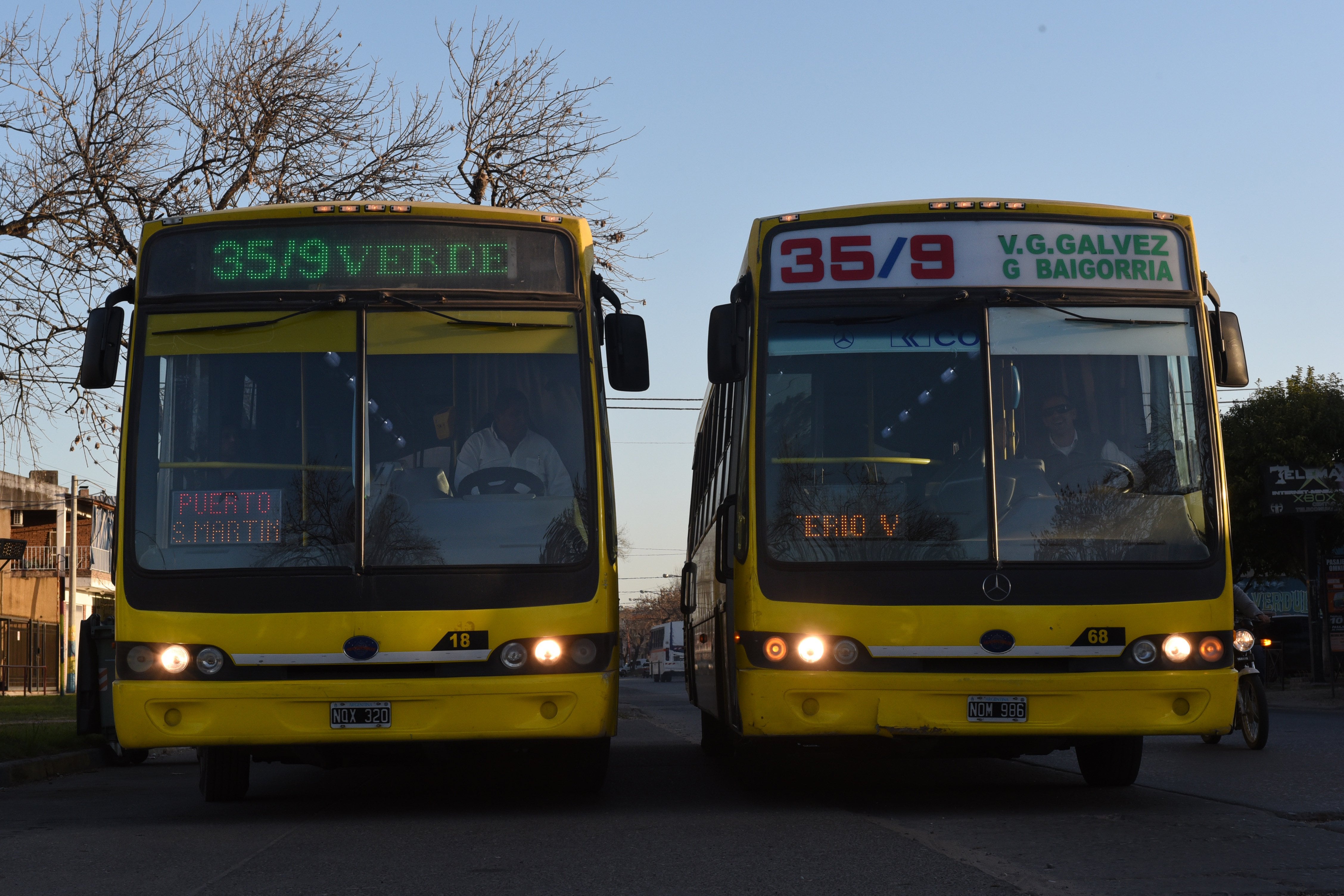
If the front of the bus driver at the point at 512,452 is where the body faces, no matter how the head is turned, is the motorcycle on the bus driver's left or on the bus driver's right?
on the bus driver's left

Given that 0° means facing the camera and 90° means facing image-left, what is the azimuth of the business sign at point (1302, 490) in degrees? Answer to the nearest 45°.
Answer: approximately 0°

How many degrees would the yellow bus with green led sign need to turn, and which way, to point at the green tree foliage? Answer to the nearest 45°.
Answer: approximately 135° to its left

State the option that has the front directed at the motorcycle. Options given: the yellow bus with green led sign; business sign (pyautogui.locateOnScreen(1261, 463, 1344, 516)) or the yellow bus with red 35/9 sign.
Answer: the business sign

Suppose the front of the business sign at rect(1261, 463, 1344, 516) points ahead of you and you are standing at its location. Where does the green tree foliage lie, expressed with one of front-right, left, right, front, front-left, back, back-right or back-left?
back

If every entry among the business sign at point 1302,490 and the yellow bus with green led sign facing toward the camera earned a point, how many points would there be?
2

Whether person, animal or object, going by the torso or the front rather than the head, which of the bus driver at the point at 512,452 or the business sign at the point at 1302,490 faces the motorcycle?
the business sign

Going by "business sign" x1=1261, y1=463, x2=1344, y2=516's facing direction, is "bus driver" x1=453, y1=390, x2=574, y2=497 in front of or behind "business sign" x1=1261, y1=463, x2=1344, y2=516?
in front

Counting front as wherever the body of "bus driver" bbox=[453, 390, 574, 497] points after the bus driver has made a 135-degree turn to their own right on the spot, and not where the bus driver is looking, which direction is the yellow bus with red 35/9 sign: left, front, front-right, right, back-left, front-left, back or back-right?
back-right

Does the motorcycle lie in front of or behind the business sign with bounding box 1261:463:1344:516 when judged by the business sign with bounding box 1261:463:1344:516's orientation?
in front

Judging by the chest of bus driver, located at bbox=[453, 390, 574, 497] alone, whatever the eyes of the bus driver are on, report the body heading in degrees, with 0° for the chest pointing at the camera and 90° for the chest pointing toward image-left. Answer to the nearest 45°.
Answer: approximately 0°
